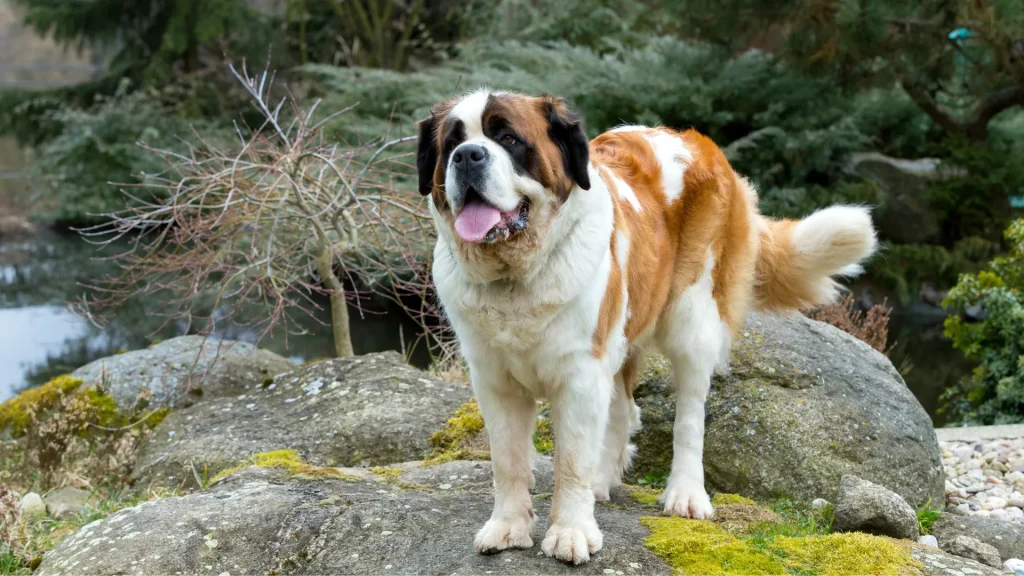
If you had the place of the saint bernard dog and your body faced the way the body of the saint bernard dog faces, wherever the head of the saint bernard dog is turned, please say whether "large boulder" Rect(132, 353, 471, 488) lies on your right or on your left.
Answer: on your right

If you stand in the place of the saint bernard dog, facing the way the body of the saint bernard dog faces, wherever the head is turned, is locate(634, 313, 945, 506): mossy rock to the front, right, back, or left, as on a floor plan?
back

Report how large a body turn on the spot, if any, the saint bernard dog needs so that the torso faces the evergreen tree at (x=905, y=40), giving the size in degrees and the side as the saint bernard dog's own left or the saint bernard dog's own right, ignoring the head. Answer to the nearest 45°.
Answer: approximately 135° to the saint bernard dog's own right

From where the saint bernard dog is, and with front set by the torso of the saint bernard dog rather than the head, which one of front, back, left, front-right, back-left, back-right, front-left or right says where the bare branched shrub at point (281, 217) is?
right

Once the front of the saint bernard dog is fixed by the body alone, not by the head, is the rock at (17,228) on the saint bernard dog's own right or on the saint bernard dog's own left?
on the saint bernard dog's own right

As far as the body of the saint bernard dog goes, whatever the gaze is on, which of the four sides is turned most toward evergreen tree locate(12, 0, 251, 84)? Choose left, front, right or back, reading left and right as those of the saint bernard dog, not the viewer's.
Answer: right

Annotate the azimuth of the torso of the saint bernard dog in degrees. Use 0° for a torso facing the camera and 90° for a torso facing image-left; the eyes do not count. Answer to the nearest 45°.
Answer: approximately 45°

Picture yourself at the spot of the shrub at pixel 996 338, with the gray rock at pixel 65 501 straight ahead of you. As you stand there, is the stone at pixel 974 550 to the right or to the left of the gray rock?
left

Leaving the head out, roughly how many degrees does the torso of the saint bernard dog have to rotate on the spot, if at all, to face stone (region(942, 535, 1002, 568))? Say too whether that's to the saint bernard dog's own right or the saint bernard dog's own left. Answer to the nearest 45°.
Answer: approximately 135° to the saint bernard dog's own left

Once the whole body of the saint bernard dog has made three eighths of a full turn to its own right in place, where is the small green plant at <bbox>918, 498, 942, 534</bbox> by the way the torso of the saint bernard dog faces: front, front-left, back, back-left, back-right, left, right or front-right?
front-right
